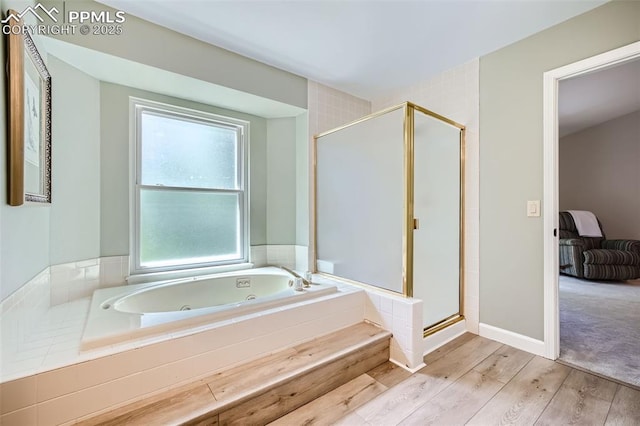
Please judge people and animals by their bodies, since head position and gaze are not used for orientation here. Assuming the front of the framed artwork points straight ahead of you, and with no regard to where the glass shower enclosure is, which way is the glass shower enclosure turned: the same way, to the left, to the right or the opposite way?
to the right

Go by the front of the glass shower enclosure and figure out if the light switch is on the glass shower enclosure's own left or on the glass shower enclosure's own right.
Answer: on the glass shower enclosure's own left

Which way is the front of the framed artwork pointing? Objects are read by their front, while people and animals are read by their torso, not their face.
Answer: to the viewer's right

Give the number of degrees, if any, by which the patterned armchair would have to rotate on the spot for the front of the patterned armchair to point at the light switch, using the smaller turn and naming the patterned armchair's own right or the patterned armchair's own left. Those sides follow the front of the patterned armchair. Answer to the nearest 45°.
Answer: approximately 45° to the patterned armchair's own right

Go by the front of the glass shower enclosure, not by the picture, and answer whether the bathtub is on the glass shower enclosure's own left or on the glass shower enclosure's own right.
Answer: on the glass shower enclosure's own right

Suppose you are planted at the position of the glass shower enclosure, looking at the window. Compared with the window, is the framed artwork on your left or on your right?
left

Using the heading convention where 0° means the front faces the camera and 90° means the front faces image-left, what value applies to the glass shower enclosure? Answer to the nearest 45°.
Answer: approximately 315°

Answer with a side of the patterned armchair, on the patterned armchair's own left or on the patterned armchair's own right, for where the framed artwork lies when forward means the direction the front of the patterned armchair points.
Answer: on the patterned armchair's own right
